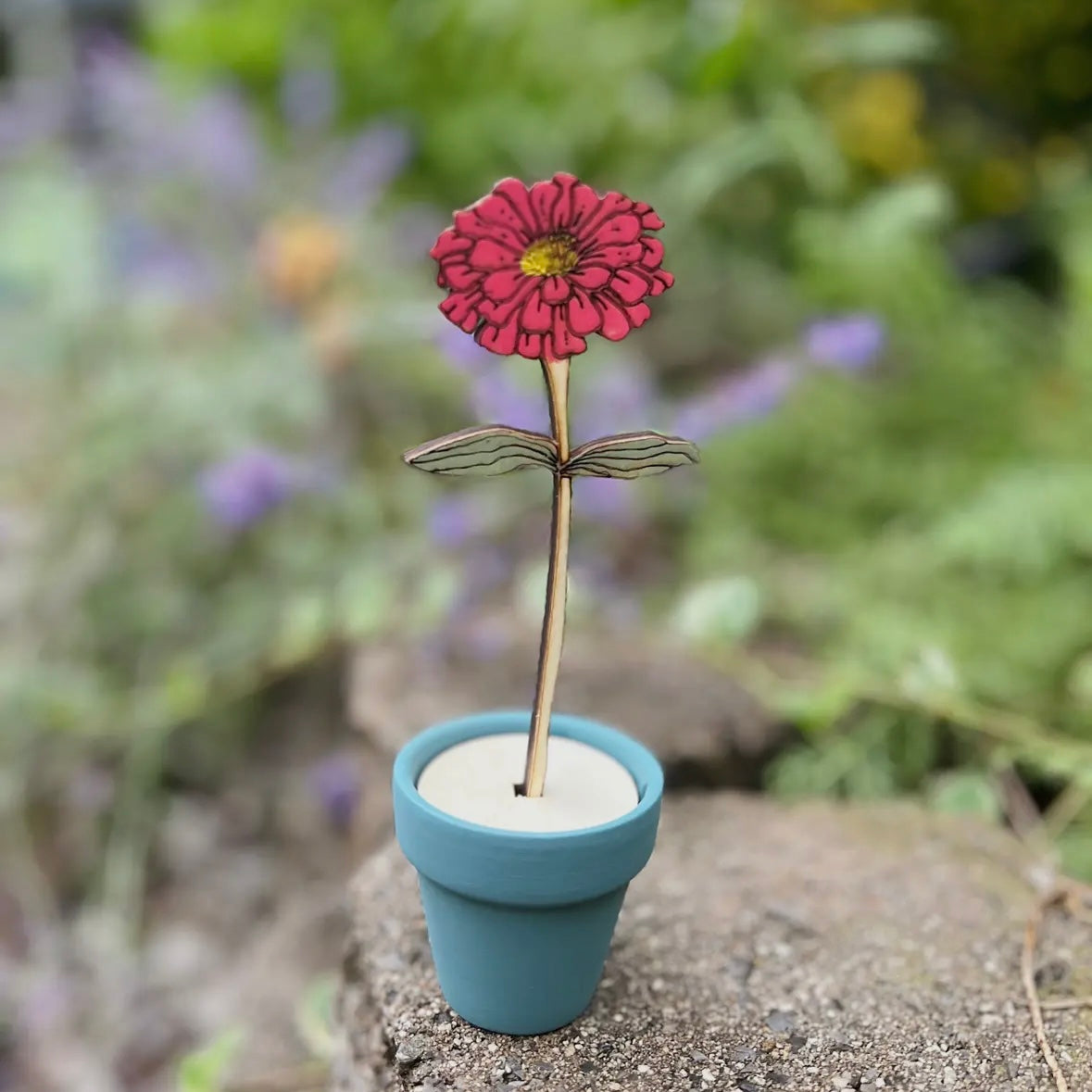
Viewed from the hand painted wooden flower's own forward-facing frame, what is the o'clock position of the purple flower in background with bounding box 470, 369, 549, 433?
The purple flower in background is roughly at 6 o'clock from the hand painted wooden flower.

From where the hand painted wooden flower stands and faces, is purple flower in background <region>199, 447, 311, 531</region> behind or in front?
behind

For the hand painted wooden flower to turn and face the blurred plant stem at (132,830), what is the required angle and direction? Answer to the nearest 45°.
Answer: approximately 135° to its right

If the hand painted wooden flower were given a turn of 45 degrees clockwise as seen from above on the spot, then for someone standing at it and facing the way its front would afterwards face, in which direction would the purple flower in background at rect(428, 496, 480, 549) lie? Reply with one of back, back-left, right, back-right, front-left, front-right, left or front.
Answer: back-right

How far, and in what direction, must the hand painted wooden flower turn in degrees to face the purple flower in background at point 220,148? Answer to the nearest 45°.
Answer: approximately 180°

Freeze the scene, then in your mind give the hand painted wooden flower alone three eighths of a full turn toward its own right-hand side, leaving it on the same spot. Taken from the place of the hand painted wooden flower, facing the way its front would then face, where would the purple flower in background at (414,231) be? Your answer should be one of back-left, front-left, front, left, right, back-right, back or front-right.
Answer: front-right

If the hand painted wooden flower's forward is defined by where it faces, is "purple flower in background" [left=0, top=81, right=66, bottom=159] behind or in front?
behind

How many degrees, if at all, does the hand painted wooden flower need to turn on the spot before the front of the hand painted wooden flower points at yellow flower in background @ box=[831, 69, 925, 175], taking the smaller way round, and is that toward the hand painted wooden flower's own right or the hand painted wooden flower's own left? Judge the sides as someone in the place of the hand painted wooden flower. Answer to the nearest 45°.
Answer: approximately 180°

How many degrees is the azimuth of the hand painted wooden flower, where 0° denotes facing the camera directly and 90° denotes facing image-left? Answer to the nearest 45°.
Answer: approximately 0°
